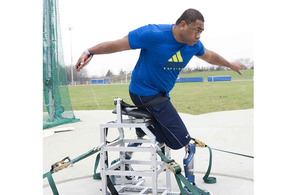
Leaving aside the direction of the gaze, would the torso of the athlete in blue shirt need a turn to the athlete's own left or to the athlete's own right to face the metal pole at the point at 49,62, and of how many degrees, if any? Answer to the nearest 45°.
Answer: approximately 180°

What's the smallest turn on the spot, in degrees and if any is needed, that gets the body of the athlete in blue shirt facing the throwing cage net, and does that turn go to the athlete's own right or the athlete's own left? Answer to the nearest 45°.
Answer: approximately 180°

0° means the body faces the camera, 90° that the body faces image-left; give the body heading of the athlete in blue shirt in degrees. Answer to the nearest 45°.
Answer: approximately 315°
